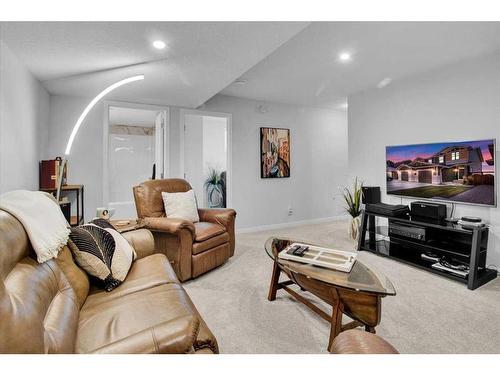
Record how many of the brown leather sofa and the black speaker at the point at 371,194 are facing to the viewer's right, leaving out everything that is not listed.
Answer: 1

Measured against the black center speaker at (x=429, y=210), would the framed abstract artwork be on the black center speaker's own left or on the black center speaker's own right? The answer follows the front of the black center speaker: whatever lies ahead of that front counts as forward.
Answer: on the black center speaker's own right

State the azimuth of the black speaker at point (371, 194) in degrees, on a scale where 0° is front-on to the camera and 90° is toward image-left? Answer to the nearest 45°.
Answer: approximately 45°

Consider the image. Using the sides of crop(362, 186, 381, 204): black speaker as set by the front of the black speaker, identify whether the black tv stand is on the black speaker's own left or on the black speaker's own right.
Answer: on the black speaker's own left

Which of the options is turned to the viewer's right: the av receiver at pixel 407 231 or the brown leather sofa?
the brown leather sofa

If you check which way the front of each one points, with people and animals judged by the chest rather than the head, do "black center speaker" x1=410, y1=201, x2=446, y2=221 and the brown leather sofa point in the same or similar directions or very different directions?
very different directions

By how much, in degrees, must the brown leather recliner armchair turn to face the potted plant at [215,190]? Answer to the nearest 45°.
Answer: approximately 135° to its left

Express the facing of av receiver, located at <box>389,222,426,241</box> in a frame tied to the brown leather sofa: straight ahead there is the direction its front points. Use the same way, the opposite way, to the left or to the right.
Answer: the opposite way

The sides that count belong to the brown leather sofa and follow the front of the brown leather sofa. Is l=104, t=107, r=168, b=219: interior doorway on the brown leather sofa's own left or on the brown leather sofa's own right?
on the brown leather sofa's own left

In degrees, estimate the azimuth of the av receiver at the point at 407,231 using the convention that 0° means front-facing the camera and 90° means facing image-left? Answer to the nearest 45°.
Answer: approximately 45°

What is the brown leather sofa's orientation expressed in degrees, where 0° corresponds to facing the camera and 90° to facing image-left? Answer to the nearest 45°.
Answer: approximately 270°

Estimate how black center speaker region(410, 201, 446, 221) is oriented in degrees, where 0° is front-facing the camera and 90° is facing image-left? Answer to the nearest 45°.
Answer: approximately 45°
